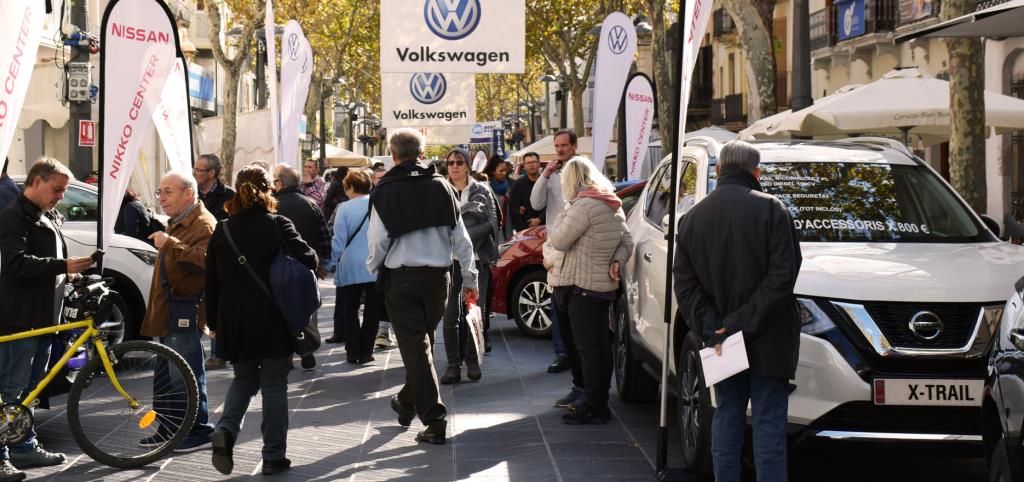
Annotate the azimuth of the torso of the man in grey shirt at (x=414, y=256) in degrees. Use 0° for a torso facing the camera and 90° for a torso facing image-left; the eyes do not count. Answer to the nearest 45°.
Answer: approximately 180°

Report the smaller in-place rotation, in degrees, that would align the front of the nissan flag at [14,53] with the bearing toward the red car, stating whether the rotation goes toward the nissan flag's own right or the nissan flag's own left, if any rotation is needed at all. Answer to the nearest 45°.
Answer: approximately 135° to the nissan flag's own left

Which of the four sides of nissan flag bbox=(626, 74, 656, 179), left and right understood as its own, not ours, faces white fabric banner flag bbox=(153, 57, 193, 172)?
right

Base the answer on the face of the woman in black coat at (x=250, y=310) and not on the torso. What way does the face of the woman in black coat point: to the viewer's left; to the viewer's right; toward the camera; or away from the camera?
away from the camera

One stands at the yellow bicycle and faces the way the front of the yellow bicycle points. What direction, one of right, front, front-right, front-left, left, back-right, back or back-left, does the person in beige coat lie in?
front

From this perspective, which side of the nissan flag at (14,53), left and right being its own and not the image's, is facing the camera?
front

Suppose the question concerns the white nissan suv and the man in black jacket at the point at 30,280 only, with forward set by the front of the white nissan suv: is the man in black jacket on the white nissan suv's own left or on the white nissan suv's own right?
on the white nissan suv's own right

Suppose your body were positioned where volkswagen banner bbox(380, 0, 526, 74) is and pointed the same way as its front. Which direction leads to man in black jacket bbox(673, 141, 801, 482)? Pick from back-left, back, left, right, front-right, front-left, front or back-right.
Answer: front

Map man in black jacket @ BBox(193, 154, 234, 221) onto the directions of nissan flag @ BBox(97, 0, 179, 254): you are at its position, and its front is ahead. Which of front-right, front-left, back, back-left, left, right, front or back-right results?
back

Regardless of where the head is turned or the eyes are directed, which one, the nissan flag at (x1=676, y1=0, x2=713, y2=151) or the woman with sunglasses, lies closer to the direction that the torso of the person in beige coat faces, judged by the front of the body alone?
the woman with sunglasses

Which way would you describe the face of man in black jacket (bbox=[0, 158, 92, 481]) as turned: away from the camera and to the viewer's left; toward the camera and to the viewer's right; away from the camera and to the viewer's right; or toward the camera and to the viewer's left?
toward the camera and to the viewer's right

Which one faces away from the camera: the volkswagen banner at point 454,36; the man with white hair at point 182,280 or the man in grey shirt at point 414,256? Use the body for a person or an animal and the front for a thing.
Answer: the man in grey shirt

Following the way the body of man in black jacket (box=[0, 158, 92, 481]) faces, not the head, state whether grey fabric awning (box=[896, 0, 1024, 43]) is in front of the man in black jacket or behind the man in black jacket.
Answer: in front

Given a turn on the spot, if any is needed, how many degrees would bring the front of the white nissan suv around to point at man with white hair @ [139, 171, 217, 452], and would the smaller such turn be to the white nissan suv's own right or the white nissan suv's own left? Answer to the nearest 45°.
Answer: approximately 135° to the white nissan suv's own right

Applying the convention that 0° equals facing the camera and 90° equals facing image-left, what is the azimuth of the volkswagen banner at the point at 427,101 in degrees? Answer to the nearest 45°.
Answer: approximately 0°

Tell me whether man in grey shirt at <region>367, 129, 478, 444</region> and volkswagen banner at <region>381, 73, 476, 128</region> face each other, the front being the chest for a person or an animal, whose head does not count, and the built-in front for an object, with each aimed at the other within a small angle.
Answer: yes

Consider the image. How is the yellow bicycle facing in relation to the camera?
to the viewer's right
